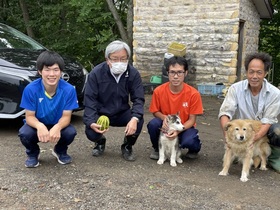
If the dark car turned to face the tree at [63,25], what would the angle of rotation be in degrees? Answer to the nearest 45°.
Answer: approximately 135° to its left

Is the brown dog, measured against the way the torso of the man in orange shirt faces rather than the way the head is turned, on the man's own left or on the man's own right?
on the man's own left

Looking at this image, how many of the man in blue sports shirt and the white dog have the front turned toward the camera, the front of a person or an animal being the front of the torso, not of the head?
2

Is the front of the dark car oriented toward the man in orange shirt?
yes

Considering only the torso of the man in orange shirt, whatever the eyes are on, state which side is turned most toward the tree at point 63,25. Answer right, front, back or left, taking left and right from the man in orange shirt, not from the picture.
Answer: back

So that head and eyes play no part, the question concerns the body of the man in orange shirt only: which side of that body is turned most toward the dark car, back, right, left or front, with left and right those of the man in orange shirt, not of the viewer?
right

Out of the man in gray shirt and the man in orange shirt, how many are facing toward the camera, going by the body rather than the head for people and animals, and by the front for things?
2

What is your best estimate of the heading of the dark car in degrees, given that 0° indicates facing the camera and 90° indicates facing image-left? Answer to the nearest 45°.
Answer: approximately 315°

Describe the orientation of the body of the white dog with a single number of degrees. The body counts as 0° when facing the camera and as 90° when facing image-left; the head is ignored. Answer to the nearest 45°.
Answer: approximately 0°
